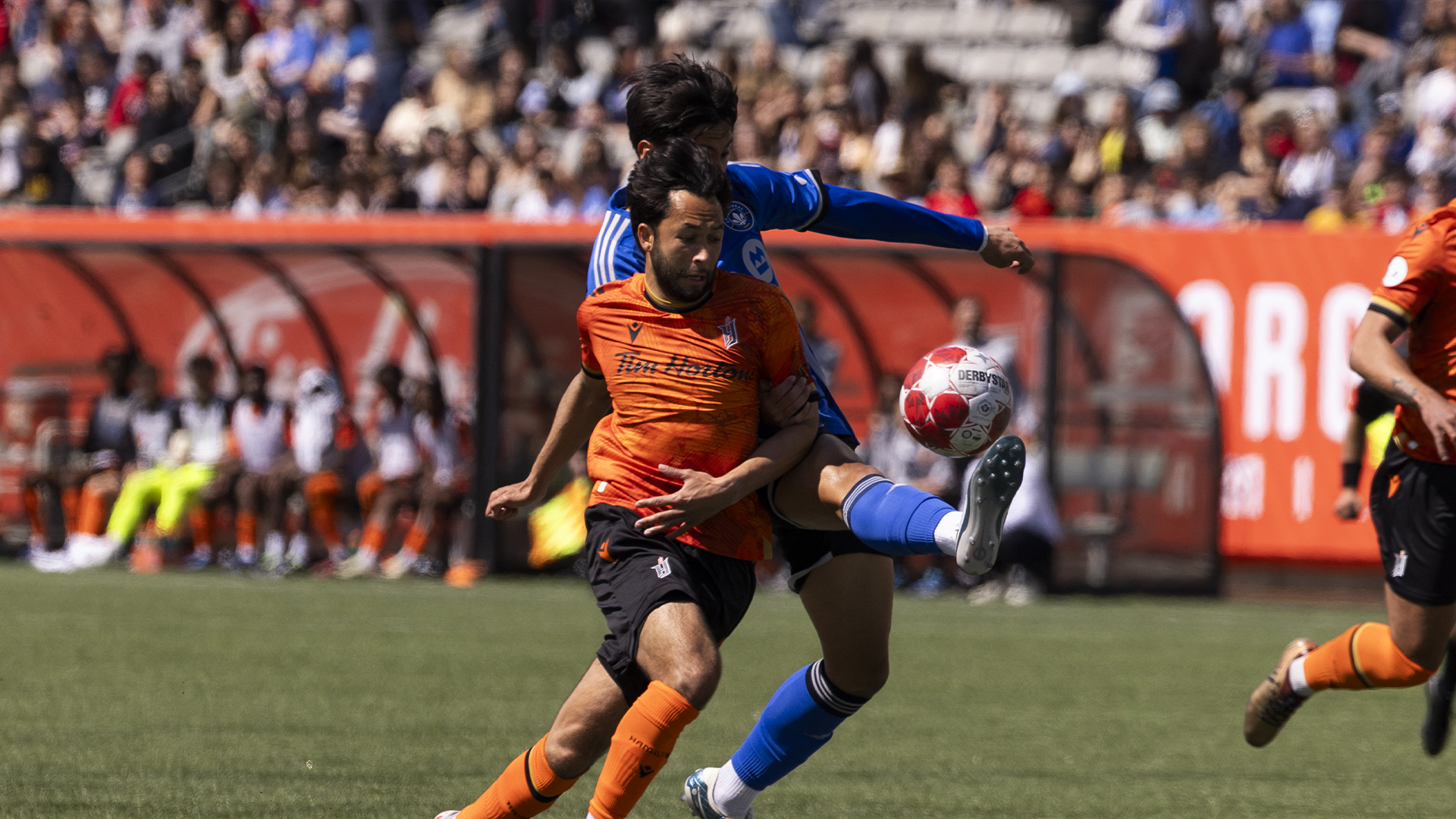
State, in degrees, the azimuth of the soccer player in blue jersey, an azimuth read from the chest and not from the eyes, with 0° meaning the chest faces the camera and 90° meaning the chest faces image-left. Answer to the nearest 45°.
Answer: approximately 315°

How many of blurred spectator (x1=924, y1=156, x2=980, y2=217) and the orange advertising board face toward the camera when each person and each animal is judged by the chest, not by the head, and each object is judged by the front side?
2

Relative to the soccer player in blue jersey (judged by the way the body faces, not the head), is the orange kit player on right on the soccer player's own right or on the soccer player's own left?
on the soccer player's own left

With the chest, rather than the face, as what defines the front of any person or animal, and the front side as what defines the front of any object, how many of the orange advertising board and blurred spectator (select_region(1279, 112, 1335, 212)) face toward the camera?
2

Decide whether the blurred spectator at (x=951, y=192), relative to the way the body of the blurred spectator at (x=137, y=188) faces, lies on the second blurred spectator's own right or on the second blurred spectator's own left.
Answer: on the second blurred spectator's own left

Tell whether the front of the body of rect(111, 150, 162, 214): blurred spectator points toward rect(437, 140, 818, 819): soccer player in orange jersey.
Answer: yes

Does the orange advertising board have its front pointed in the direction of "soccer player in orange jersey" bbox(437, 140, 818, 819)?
yes
